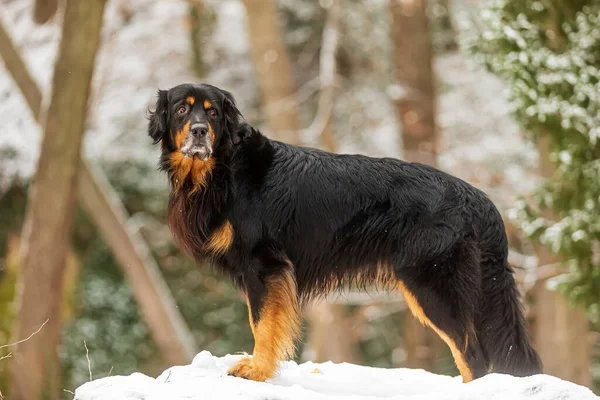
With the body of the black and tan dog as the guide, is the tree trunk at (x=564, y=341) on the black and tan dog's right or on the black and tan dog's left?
on the black and tan dog's right

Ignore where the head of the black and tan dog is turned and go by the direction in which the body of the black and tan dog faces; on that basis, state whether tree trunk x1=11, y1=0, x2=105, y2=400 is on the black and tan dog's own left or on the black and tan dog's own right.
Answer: on the black and tan dog's own right

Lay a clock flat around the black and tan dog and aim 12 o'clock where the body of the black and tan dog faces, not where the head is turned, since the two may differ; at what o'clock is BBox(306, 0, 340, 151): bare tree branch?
The bare tree branch is roughly at 3 o'clock from the black and tan dog.

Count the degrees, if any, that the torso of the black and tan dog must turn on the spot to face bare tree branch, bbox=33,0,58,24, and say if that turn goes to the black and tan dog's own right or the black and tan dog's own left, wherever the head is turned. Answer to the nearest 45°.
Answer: approximately 45° to the black and tan dog's own right

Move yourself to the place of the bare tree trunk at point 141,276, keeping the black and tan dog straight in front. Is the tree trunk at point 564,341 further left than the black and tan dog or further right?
left

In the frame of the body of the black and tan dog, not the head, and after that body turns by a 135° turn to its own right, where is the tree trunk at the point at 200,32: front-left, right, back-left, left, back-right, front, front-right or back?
front-left

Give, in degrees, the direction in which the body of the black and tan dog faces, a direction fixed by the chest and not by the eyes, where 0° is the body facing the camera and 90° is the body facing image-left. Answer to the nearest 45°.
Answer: approximately 90°

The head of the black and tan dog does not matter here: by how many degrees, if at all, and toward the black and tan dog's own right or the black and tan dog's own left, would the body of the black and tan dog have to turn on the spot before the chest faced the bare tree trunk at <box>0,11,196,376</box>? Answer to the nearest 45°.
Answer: approximately 90° to the black and tan dog's own right

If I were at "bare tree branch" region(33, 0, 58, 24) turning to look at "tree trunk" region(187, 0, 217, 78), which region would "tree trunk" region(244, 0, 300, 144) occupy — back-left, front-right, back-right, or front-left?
front-right

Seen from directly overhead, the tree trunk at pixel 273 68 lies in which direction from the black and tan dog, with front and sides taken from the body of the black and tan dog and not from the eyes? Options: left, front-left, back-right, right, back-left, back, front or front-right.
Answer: right

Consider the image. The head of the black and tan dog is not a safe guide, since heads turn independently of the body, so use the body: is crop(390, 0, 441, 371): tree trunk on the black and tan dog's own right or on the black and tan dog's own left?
on the black and tan dog's own right
